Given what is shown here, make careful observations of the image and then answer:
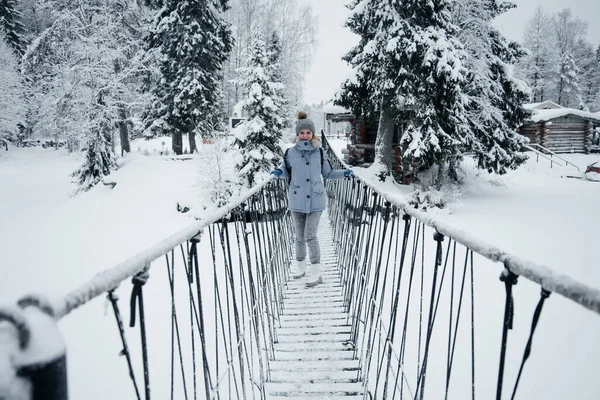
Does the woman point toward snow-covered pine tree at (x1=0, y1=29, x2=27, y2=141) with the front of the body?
no

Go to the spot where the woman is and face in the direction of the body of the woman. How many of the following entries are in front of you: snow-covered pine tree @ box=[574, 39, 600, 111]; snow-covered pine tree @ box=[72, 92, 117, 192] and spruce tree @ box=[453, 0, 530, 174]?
0

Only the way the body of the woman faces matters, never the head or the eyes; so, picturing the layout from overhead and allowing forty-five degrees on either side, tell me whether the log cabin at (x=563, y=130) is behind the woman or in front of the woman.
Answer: behind

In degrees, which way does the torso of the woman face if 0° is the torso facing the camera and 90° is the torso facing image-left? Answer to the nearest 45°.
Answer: approximately 0°

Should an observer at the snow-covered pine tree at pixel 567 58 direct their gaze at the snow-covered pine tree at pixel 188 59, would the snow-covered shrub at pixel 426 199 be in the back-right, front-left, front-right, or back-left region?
front-left

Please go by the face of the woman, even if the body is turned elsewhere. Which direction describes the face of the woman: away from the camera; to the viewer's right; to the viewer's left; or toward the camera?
toward the camera

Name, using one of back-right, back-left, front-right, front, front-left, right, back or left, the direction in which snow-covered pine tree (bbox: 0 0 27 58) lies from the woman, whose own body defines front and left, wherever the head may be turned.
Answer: back-right

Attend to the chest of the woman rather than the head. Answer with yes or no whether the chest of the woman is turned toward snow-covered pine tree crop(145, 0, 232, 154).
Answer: no

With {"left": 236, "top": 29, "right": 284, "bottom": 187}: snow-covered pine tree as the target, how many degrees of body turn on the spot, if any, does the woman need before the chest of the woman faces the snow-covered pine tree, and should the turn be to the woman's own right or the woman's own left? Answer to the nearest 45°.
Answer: approximately 180°

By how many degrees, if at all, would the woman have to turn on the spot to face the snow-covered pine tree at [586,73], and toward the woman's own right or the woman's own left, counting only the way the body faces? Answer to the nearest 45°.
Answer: approximately 135° to the woman's own left

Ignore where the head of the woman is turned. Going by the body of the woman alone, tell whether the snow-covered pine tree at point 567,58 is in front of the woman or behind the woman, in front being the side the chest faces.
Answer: behind

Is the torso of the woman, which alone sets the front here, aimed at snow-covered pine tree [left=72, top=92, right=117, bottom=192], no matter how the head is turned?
no
